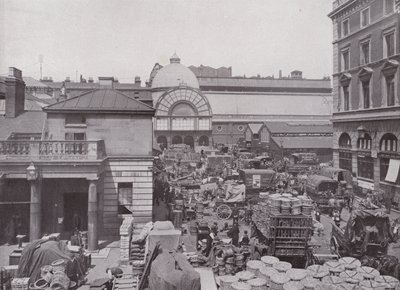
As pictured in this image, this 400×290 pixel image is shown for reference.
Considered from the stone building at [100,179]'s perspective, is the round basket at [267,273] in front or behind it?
in front

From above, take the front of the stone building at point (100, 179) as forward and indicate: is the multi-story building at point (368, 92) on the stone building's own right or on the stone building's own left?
on the stone building's own left

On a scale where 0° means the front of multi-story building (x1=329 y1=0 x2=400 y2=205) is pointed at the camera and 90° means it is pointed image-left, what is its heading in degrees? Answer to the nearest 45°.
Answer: approximately 45°

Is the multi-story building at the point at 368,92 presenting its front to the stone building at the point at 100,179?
yes

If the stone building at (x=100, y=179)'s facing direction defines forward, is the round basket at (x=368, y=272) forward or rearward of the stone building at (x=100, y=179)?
forward

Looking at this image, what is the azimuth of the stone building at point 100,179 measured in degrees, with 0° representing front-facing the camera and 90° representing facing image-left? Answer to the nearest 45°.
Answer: approximately 0°
